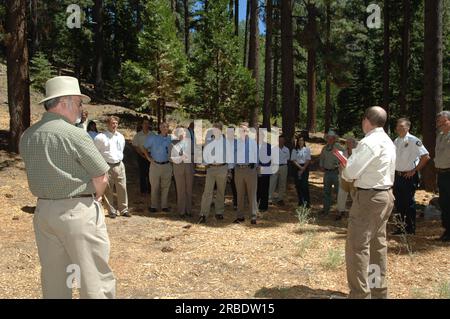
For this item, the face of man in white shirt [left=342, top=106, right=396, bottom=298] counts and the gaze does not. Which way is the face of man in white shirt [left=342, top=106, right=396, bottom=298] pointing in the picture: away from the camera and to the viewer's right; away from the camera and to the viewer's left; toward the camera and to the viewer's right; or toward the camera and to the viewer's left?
away from the camera and to the viewer's left

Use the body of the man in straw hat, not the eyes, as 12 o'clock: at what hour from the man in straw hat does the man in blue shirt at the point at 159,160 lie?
The man in blue shirt is roughly at 11 o'clock from the man in straw hat.

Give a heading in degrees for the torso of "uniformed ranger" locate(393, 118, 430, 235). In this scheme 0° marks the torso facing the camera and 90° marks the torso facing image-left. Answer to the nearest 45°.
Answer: approximately 45°

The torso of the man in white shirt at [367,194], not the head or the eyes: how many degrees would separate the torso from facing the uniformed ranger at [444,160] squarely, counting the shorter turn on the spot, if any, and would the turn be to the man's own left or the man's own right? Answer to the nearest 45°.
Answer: approximately 45° to the man's own right

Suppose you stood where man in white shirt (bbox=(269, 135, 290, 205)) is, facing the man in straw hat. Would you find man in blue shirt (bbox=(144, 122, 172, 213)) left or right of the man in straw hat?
right

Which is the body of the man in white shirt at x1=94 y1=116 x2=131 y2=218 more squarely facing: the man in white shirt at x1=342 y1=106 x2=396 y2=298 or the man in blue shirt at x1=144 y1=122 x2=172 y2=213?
the man in white shirt

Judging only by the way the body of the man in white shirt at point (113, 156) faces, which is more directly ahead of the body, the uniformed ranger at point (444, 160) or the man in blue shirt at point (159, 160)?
the uniformed ranger

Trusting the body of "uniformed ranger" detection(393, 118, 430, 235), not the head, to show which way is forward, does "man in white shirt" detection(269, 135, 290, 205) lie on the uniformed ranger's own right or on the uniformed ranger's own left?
on the uniformed ranger's own right

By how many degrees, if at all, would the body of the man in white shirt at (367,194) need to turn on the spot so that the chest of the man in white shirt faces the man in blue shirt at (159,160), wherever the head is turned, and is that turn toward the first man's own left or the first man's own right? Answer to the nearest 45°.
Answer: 0° — they already face them

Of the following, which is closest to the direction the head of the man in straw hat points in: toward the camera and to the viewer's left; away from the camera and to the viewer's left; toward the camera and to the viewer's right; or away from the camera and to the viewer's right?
away from the camera and to the viewer's right
